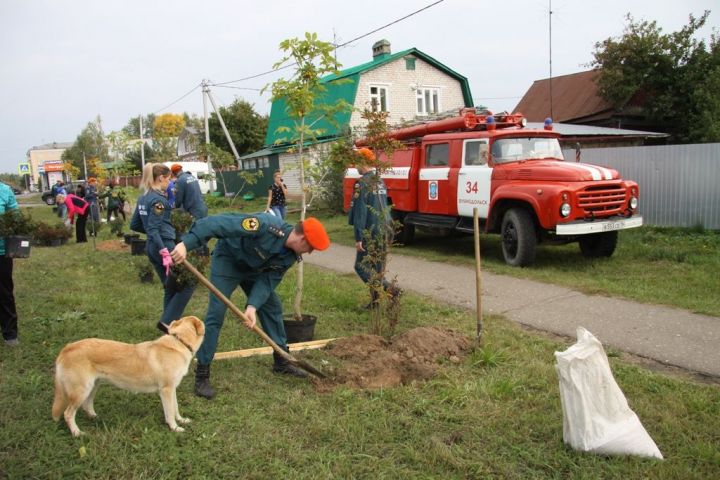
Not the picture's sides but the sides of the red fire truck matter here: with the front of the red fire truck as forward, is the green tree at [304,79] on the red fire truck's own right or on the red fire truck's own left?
on the red fire truck's own right

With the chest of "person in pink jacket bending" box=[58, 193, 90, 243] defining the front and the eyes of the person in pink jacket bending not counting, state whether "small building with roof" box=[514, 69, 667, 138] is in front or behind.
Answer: behind

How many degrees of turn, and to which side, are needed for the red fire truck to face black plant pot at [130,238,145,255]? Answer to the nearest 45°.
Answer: approximately 135° to its right

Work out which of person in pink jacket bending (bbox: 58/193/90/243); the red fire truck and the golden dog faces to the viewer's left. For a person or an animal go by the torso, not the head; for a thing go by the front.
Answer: the person in pink jacket bending

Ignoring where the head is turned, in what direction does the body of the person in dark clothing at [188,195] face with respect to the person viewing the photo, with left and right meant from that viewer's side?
facing away from the viewer and to the left of the viewer

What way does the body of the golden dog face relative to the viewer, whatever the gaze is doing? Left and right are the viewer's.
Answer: facing to the right of the viewer

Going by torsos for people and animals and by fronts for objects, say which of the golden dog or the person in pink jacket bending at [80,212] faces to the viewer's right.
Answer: the golden dog

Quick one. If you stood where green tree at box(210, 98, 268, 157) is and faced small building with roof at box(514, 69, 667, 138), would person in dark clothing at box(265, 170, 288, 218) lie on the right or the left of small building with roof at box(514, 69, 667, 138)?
right

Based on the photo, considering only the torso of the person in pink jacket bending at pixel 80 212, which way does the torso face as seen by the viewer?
to the viewer's left
